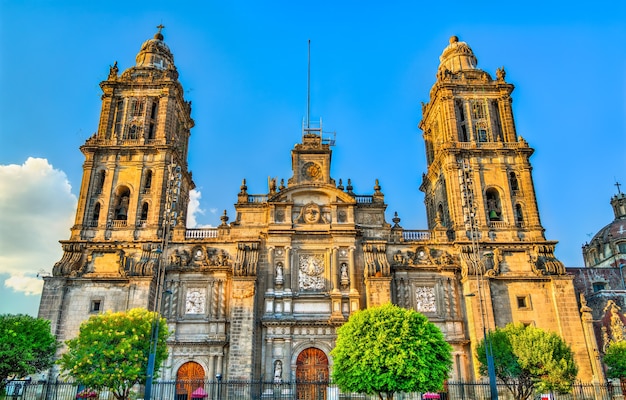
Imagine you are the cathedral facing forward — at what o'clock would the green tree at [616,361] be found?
The green tree is roughly at 9 o'clock from the cathedral.

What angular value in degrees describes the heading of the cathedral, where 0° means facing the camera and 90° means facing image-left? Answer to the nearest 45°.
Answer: approximately 0°

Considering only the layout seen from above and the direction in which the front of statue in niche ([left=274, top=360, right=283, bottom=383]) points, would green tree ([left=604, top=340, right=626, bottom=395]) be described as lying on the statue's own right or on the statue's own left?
on the statue's own left

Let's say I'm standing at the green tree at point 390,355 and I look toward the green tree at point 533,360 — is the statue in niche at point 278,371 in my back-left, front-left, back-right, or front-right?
back-left

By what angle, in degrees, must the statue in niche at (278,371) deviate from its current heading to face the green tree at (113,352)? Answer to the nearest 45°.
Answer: approximately 45° to its right
